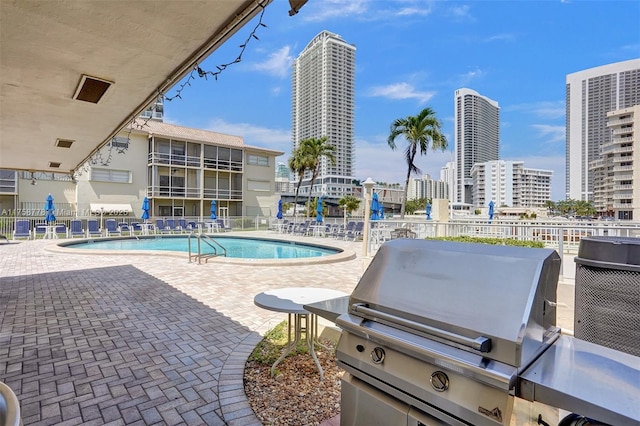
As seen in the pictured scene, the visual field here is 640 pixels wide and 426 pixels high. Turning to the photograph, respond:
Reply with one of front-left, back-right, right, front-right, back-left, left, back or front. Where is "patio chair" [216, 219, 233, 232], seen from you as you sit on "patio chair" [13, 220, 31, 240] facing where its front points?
left

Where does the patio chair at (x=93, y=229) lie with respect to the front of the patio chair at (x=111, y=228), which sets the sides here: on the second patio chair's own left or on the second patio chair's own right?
on the second patio chair's own right

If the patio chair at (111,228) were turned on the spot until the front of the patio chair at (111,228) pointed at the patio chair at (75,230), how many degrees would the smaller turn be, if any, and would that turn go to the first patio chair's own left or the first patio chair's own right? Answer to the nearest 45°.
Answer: approximately 90° to the first patio chair's own right

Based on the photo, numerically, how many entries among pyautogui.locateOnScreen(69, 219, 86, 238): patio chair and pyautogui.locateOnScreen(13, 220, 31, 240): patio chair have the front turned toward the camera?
2

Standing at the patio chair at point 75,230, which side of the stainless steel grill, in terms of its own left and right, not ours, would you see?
right

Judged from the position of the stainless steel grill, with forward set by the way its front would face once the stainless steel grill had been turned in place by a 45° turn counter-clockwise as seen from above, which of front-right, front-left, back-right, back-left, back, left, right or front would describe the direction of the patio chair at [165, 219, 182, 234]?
back-right

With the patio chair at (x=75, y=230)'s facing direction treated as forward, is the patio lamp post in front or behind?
in front

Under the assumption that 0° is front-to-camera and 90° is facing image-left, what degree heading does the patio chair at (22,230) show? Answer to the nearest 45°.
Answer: approximately 0°

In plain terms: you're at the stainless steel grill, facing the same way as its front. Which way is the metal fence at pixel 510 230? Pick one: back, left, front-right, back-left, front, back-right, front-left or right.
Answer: back-right

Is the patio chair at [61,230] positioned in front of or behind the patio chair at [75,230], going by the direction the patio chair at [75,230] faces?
behind

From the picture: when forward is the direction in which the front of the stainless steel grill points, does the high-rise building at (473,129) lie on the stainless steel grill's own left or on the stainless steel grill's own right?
on the stainless steel grill's own right

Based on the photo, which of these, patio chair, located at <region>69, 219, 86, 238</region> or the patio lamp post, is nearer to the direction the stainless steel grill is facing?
the patio chair

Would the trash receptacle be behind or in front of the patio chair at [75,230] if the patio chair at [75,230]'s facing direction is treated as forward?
in front
